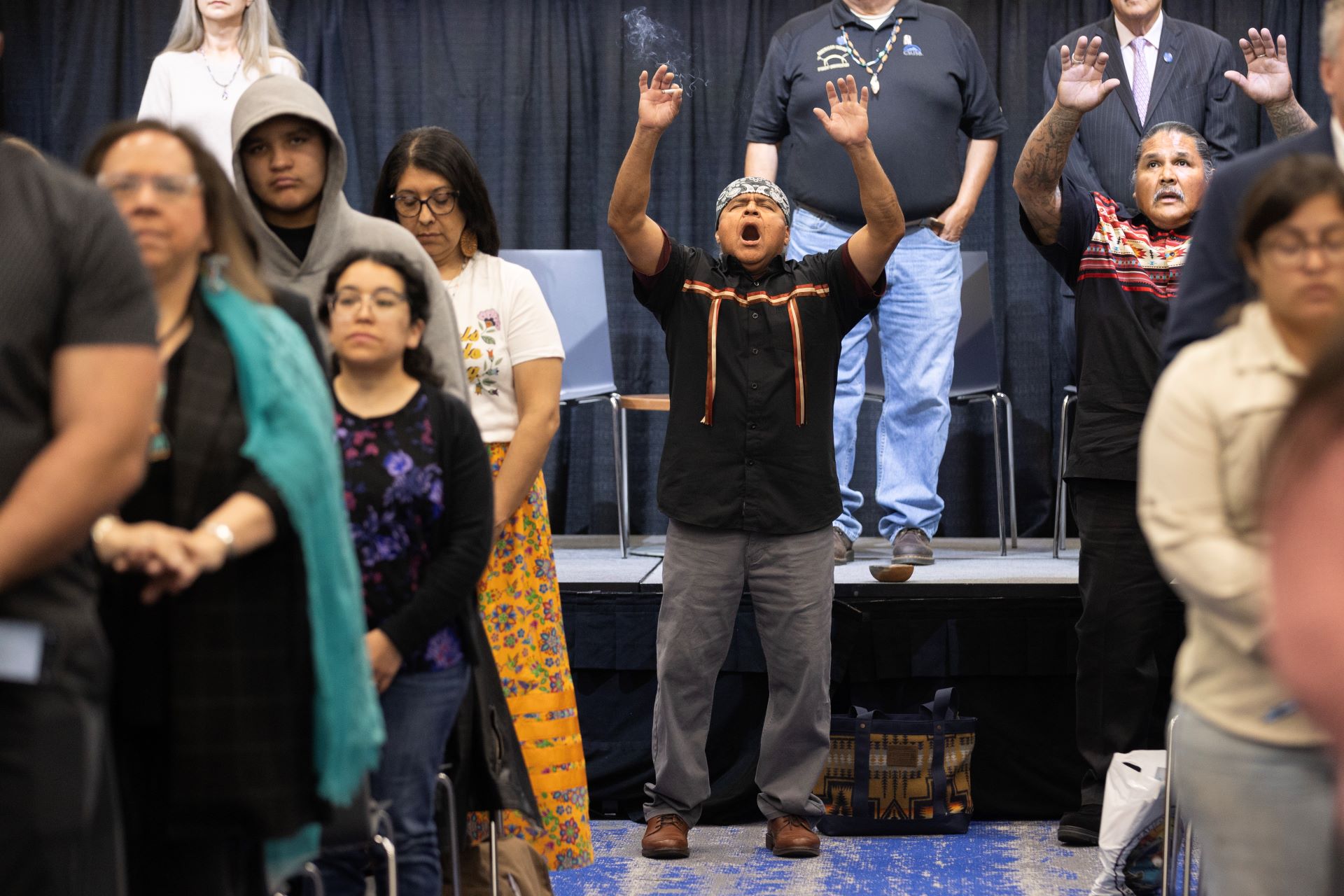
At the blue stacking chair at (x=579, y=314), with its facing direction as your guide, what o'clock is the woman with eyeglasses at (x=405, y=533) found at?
The woman with eyeglasses is roughly at 12 o'clock from the blue stacking chair.

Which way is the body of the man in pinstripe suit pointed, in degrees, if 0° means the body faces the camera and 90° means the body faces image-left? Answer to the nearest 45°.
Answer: approximately 0°

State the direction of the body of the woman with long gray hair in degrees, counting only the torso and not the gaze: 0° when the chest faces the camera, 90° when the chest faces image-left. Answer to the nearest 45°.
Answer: approximately 0°

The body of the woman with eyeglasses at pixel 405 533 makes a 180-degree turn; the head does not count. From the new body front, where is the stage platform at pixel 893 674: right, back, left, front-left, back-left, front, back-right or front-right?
front

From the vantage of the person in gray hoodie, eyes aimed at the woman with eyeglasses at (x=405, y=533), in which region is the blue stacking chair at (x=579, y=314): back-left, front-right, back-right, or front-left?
back-left
